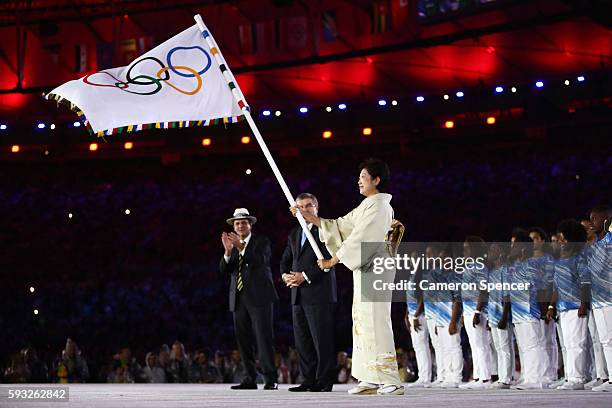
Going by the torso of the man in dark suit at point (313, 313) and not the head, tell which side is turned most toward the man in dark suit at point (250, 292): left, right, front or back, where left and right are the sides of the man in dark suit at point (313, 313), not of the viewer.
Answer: right

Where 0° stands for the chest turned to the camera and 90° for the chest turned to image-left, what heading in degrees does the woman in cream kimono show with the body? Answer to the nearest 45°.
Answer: approximately 90°

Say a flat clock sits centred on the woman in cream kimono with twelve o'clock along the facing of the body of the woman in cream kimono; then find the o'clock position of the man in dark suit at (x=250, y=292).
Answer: The man in dark suit is roughly at 2 o'clock from the woman in cream kimono.

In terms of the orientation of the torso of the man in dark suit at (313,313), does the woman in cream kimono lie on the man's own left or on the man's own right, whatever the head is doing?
on the man's own left

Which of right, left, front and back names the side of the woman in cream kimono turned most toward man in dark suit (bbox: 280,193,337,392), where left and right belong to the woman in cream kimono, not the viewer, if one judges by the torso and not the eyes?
right

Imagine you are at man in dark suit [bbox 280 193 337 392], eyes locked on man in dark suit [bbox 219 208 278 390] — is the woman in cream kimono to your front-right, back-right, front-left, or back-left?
back-left

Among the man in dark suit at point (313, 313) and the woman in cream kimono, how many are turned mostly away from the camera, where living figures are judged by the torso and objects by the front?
0
